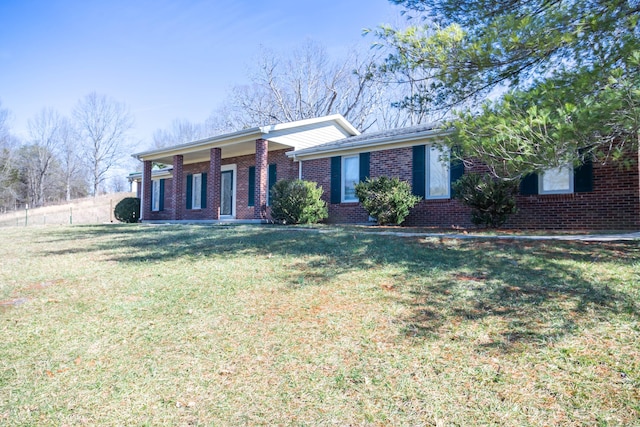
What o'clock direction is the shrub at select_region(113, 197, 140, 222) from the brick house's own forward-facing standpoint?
The shrub is roughly at 2 o'clock from the brick house.

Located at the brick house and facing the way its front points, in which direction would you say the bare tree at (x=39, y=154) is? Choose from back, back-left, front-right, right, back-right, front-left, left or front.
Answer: right

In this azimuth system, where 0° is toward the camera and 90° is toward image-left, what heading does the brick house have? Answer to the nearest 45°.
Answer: approximately 45°

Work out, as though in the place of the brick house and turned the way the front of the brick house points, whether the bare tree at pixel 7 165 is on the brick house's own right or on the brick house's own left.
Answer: on the brick house's own right
